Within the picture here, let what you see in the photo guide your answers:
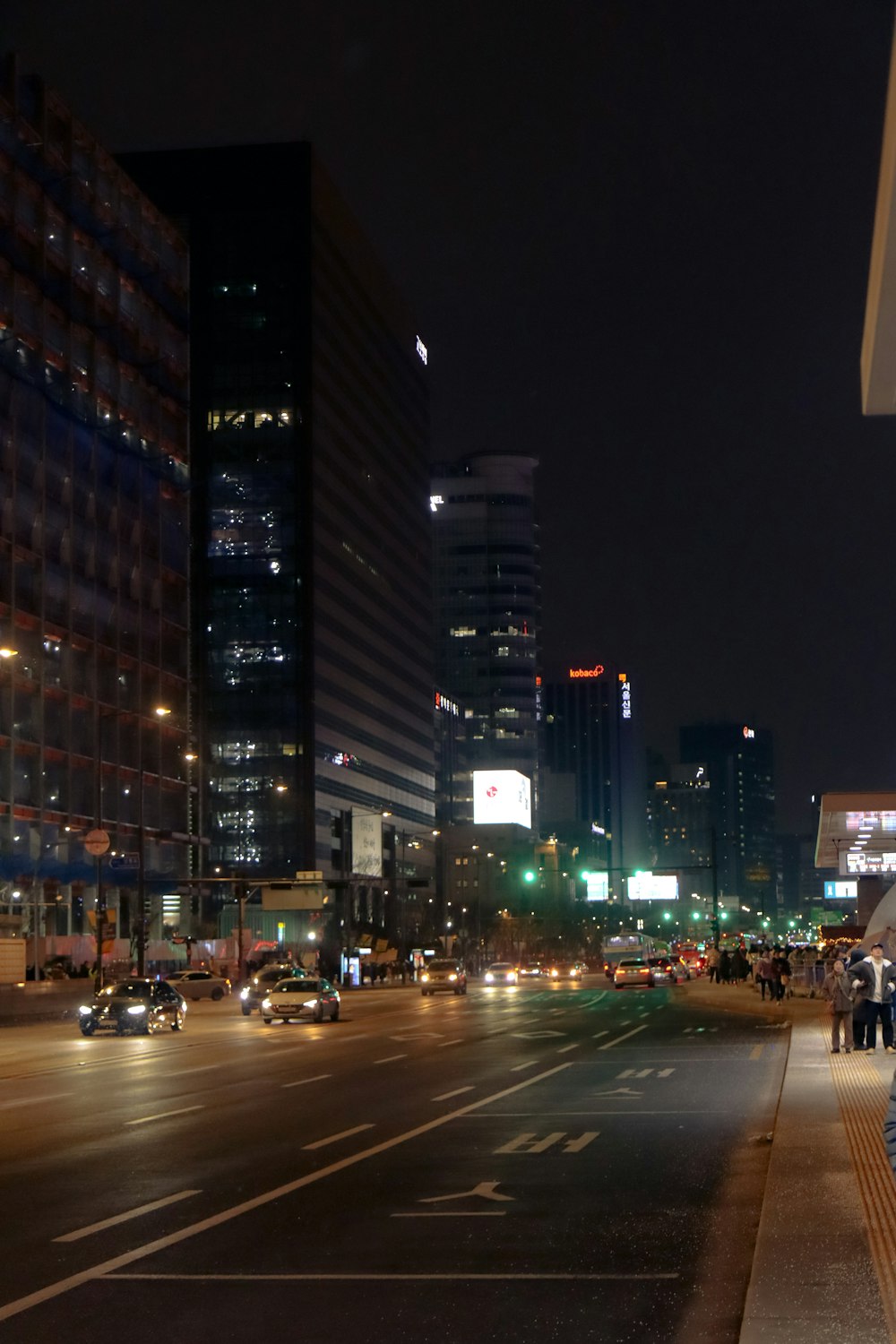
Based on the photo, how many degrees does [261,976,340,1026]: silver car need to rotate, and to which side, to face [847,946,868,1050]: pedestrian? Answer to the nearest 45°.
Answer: approximately 45° to its left

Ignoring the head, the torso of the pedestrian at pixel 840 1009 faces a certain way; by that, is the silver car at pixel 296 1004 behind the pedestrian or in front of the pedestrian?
behind

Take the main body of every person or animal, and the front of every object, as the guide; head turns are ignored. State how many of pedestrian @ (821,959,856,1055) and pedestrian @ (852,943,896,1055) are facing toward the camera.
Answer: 2

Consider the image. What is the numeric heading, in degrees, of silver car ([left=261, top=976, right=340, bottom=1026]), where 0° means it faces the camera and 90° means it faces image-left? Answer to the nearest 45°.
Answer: approximately 45°
